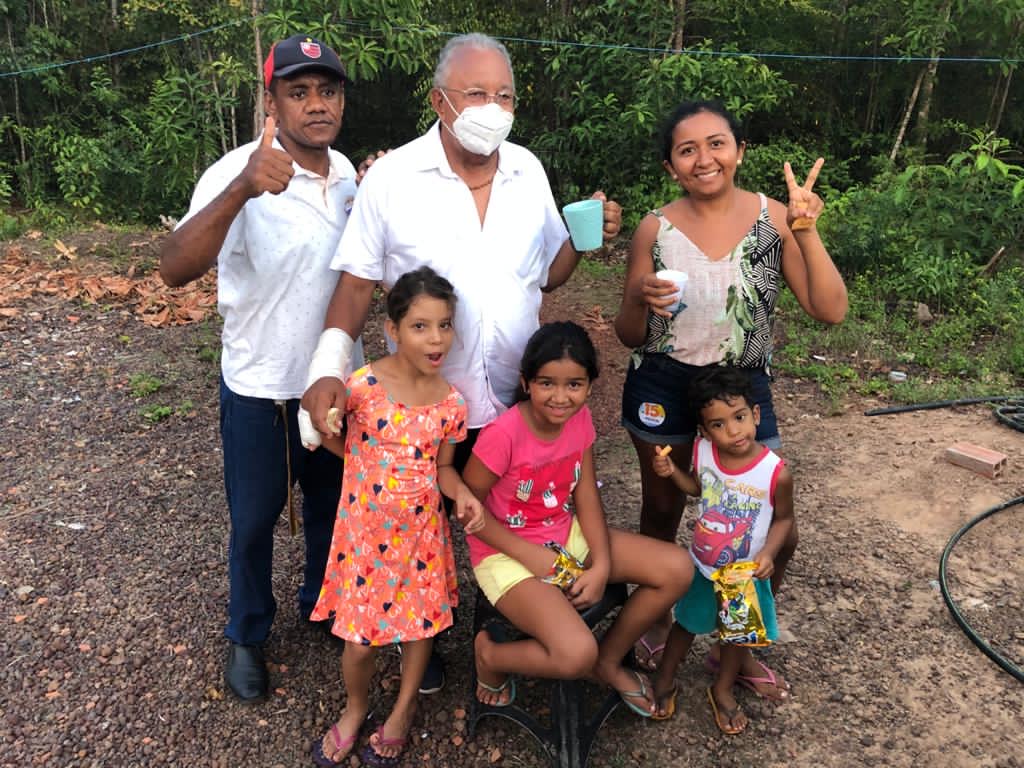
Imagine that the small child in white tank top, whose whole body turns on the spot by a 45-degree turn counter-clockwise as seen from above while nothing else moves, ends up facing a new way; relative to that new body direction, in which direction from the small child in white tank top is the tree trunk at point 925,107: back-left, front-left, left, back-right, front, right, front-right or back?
back-left

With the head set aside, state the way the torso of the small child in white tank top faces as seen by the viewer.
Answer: toward the camera

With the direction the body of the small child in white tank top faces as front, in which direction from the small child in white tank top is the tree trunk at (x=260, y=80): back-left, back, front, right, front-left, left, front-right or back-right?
back-right

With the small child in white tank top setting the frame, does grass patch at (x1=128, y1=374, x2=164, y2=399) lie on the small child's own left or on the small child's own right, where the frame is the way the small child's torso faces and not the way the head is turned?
on the small child's own right

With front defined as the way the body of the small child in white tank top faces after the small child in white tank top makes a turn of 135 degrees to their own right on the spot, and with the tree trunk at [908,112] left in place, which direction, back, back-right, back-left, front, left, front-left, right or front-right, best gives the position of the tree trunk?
front-right

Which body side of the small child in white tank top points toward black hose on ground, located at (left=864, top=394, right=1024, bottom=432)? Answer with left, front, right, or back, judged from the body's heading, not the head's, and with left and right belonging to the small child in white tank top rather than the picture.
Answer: back

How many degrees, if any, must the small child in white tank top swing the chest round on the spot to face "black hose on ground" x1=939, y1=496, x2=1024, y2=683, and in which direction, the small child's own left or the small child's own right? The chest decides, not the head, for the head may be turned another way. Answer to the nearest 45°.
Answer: approximately 135° to the small child's own left

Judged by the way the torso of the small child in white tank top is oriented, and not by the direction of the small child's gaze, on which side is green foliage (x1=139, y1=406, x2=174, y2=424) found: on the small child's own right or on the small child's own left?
on the small child's own right
